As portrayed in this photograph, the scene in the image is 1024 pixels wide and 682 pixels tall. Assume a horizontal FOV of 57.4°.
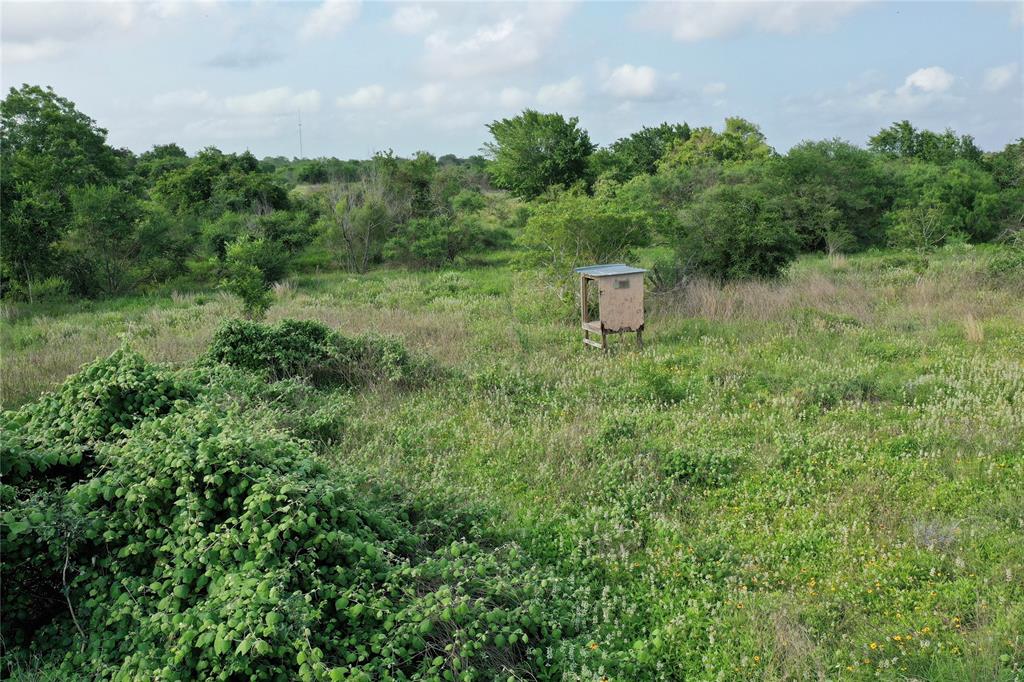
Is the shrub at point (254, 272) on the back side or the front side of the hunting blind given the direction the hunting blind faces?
on the front side

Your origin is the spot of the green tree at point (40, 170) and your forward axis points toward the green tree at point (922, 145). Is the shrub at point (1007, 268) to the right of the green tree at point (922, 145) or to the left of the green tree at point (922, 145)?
right

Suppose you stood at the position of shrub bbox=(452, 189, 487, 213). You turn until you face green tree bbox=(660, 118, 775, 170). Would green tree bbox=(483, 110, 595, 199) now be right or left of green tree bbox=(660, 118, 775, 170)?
left
